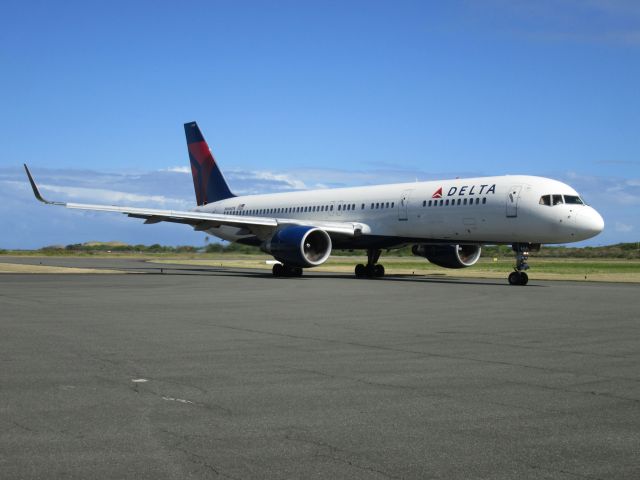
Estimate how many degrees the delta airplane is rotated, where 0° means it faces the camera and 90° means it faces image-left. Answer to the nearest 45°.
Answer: approximately 315°
